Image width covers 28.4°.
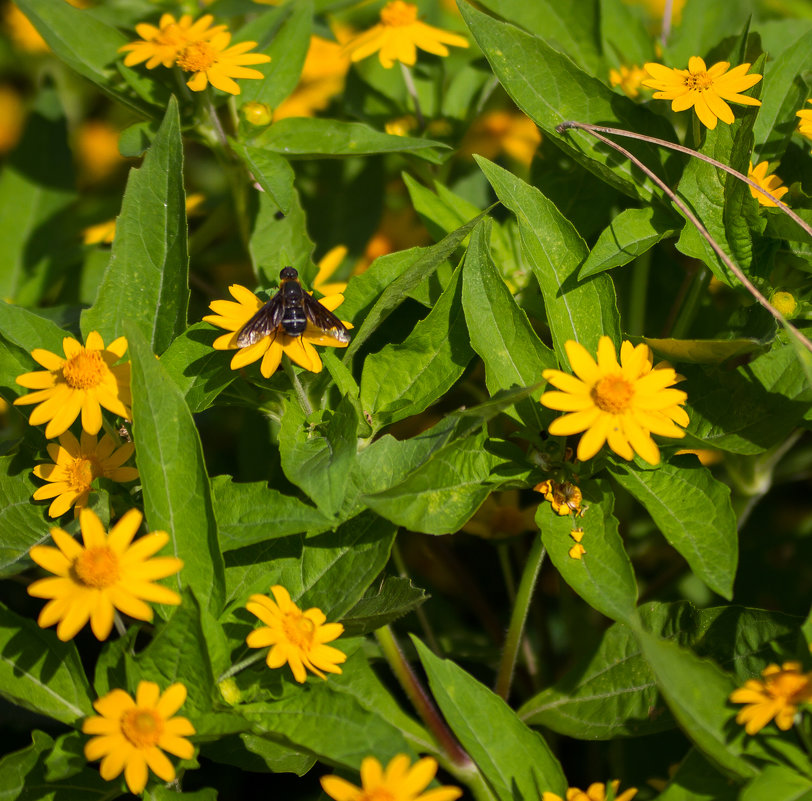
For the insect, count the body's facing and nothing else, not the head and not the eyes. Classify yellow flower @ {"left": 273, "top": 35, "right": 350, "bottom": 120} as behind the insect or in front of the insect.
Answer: in front

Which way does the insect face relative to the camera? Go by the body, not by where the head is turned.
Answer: away from the camera

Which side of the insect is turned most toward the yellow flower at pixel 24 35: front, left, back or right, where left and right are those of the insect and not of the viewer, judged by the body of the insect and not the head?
front
